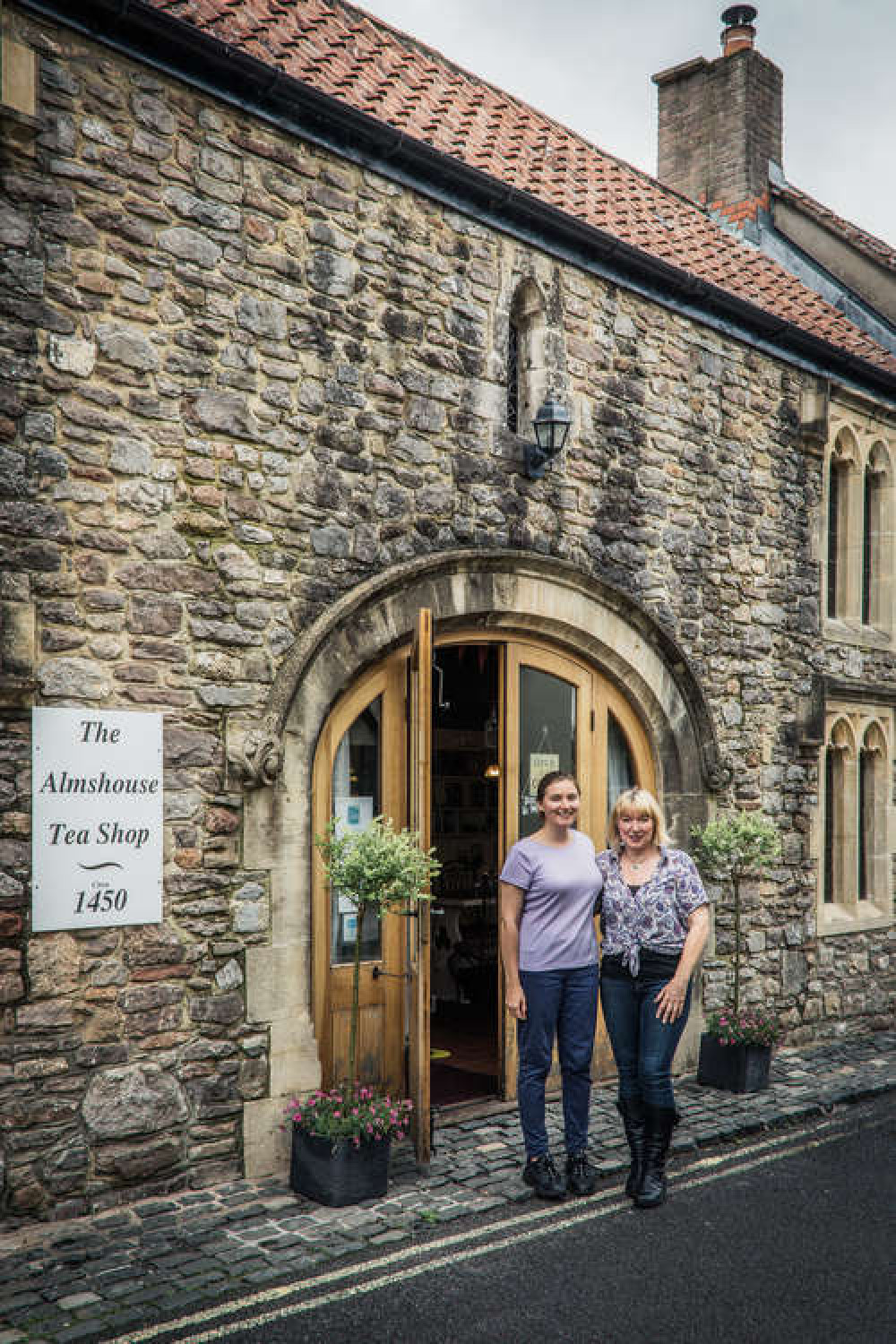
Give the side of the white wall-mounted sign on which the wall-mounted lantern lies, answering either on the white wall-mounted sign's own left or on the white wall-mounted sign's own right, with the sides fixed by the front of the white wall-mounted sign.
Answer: on the white wall-mounted sign's own left

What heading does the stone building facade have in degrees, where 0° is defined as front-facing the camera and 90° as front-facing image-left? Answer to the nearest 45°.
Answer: approximately 315°

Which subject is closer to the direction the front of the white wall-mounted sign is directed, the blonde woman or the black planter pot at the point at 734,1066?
the blonde woman

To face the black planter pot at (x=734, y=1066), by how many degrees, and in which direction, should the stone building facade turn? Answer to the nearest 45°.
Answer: approximately 90° to its left

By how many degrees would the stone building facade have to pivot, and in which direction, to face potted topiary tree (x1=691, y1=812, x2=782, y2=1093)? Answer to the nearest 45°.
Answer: approximately 90° to its left

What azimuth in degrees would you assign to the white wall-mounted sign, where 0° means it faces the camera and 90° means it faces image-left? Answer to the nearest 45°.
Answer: approximately 315°
